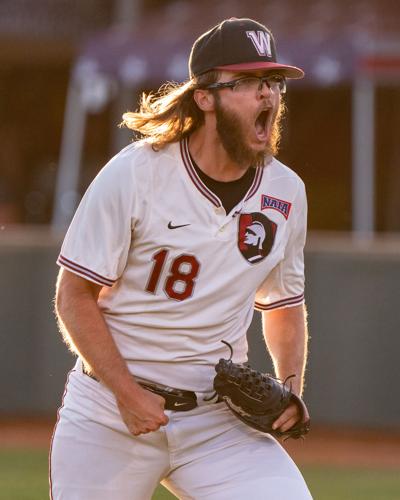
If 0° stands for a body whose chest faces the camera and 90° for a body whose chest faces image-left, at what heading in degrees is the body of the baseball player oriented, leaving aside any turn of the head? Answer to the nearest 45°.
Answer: approximately 315°
